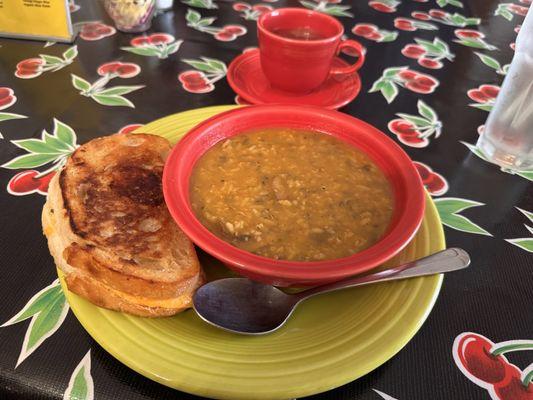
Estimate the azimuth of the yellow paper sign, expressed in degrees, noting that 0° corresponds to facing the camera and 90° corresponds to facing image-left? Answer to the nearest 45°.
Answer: approximately 0°

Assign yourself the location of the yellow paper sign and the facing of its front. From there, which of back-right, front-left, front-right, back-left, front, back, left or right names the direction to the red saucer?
front-left

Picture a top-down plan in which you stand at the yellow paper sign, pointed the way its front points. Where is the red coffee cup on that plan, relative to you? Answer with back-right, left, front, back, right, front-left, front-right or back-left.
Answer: front-left

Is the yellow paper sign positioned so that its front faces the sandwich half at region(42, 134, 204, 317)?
yes

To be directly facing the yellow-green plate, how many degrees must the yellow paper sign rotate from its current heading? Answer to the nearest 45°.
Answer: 0° — it already faces it
